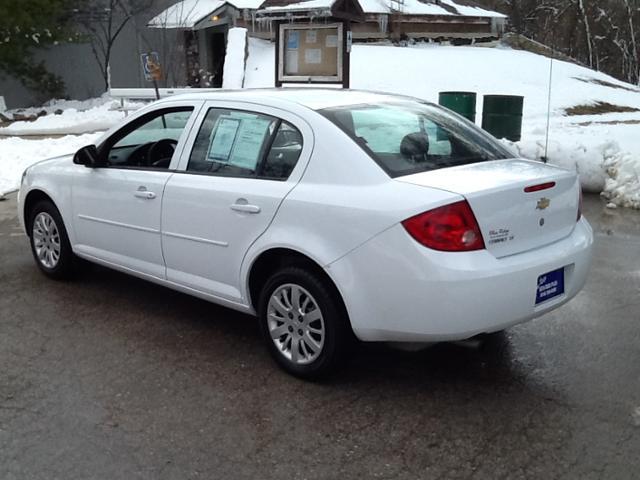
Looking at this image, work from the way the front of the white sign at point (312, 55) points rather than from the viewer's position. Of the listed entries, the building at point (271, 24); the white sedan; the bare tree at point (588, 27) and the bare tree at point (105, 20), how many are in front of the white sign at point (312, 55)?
1

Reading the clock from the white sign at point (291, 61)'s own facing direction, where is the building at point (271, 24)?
The building is roughly at 6 o'clock from the white sign.

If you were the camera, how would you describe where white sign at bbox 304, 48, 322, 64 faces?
facing the viewer

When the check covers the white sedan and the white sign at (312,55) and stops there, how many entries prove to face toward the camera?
1

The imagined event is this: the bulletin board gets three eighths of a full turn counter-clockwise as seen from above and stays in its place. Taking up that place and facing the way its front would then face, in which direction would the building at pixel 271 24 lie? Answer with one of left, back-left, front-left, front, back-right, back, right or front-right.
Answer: front-left

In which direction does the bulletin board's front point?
toward the camera

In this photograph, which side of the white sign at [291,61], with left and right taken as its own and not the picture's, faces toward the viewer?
front

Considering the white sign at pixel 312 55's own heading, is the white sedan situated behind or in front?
in front

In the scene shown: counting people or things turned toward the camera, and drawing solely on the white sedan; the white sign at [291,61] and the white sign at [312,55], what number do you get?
2

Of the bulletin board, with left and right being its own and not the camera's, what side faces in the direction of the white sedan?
front

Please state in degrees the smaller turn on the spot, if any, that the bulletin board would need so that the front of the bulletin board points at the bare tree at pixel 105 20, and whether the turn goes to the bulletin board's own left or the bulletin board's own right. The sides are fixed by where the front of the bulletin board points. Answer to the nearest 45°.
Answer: approximately 135° to the bulletin board's own right

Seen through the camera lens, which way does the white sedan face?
facing away from the viewer and to the left of the viewer
